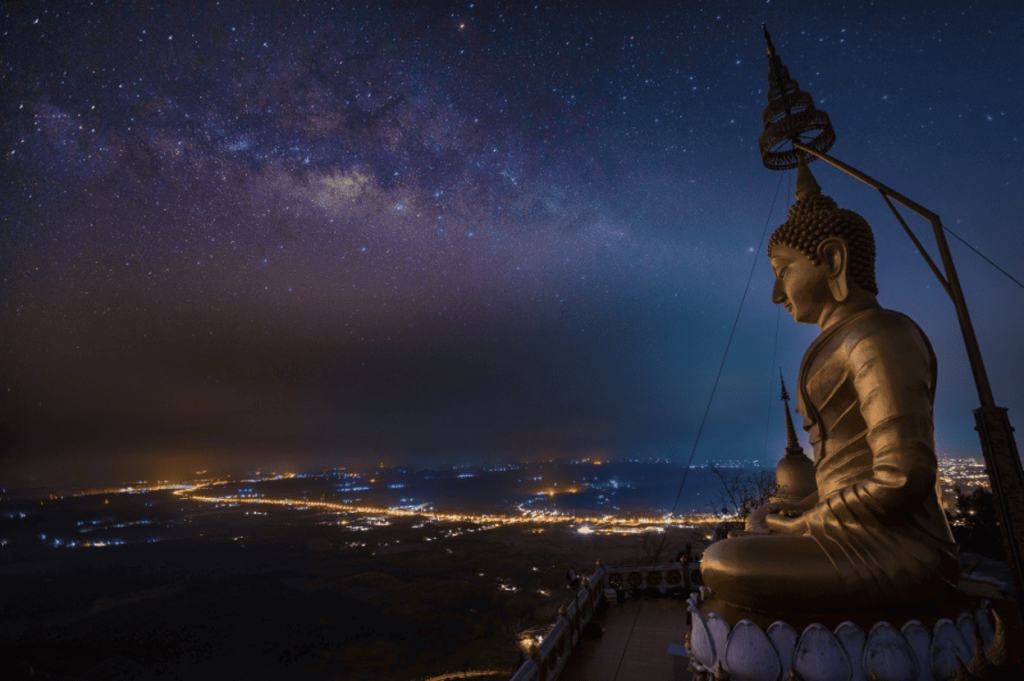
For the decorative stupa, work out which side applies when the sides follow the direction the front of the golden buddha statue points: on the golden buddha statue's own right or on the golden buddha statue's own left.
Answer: on the golden buddha statue's own right

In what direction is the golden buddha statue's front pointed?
to the viewer's left

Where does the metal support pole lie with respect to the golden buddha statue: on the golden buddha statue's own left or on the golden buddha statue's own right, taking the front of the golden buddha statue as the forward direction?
on the golden buddha statue's own left

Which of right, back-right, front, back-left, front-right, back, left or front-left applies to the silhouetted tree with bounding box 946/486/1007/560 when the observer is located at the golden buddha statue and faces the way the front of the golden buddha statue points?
right

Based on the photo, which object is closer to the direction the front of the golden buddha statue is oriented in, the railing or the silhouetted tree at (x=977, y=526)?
the railing
